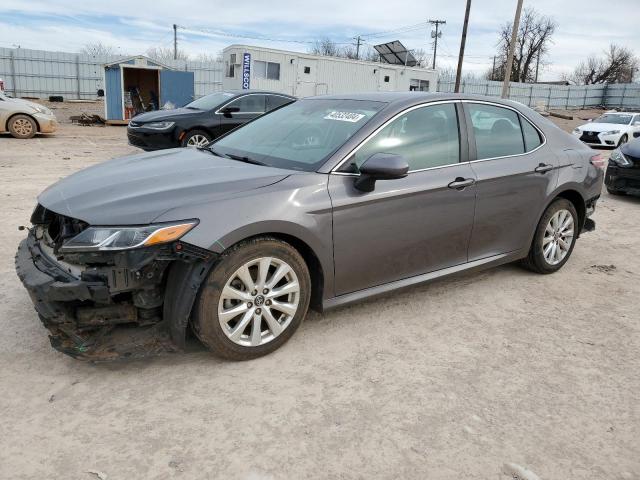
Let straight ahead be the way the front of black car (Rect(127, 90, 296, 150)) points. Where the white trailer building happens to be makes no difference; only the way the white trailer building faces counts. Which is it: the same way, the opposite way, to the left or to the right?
to the left

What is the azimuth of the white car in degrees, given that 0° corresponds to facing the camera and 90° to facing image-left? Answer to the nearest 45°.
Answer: approximately 45°

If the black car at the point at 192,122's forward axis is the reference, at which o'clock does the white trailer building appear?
The white trailer building is roughly at 5 o'clock from the black car.

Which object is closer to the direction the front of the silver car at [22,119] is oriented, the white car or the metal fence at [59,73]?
the white car

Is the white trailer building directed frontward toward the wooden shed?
no

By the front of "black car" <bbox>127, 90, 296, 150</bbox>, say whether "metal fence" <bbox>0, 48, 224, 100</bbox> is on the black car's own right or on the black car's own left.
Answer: on the black car's own right

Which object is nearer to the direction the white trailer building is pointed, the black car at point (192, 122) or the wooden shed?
the black car

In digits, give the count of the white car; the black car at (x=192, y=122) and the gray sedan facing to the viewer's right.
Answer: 0

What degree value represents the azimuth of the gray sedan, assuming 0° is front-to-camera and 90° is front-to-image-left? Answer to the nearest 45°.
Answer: approximately 45°

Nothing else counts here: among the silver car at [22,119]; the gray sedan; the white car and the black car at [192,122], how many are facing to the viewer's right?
1

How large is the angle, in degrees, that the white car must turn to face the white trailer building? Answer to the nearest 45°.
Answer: approximately 45° to its right

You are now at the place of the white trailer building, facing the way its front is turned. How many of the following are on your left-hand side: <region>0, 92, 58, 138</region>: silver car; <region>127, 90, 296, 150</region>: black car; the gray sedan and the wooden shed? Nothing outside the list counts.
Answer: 0

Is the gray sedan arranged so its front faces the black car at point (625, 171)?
no

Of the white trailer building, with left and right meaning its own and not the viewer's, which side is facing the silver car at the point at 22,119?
right

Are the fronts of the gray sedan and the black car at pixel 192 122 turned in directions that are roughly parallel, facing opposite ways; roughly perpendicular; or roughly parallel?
roughly parallel

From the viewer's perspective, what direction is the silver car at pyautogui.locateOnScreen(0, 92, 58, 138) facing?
to the viewer's right
